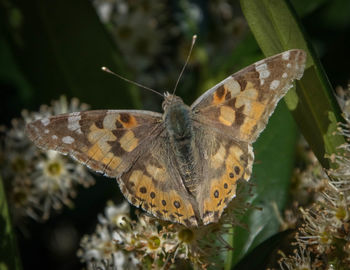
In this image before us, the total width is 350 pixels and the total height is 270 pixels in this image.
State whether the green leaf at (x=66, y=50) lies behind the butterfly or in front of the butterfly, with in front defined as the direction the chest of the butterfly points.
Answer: in front

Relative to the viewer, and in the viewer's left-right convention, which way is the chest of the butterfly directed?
facing away from the viewer
